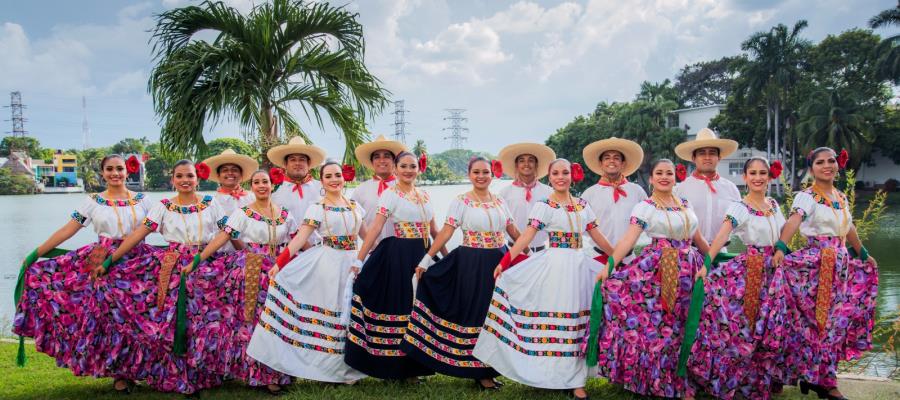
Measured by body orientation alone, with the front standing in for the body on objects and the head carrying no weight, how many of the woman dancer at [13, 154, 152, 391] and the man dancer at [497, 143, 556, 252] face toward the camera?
2

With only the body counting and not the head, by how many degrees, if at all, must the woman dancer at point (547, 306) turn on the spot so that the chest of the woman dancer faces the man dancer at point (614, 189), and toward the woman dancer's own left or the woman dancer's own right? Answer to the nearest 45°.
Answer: approximately 135° to the woman dancer's own left

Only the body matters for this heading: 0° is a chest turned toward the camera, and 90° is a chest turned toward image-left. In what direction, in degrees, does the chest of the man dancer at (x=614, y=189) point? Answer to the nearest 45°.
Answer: approximately 0°

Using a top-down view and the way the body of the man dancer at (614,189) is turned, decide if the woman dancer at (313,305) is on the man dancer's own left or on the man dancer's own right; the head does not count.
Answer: on the man dancer's own right

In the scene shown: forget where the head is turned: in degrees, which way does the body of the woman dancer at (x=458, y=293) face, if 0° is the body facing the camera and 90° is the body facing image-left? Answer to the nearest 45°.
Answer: approximately 0°

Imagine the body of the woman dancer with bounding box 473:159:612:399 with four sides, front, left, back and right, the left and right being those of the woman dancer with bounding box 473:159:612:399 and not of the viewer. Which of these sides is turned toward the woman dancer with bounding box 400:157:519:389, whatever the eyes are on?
right
